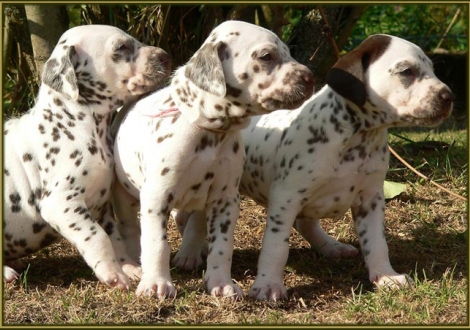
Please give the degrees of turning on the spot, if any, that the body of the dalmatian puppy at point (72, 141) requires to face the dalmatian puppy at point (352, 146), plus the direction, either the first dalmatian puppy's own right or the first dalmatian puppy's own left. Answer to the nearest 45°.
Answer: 0° — it already faces it

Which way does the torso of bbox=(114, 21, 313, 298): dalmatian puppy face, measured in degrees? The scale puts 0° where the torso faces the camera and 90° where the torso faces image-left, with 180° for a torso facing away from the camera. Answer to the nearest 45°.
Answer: approximately 315°

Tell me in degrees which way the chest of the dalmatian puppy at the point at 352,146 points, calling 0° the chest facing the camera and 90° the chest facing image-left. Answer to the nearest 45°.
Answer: approximately 315°

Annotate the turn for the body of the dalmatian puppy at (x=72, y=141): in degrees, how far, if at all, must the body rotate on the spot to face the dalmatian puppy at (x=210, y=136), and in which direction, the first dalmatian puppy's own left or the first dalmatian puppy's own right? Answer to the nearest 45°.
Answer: approximately 45° to the first dalmatian puppy's own right

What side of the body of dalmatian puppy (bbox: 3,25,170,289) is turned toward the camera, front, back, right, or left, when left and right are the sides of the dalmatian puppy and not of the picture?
right
